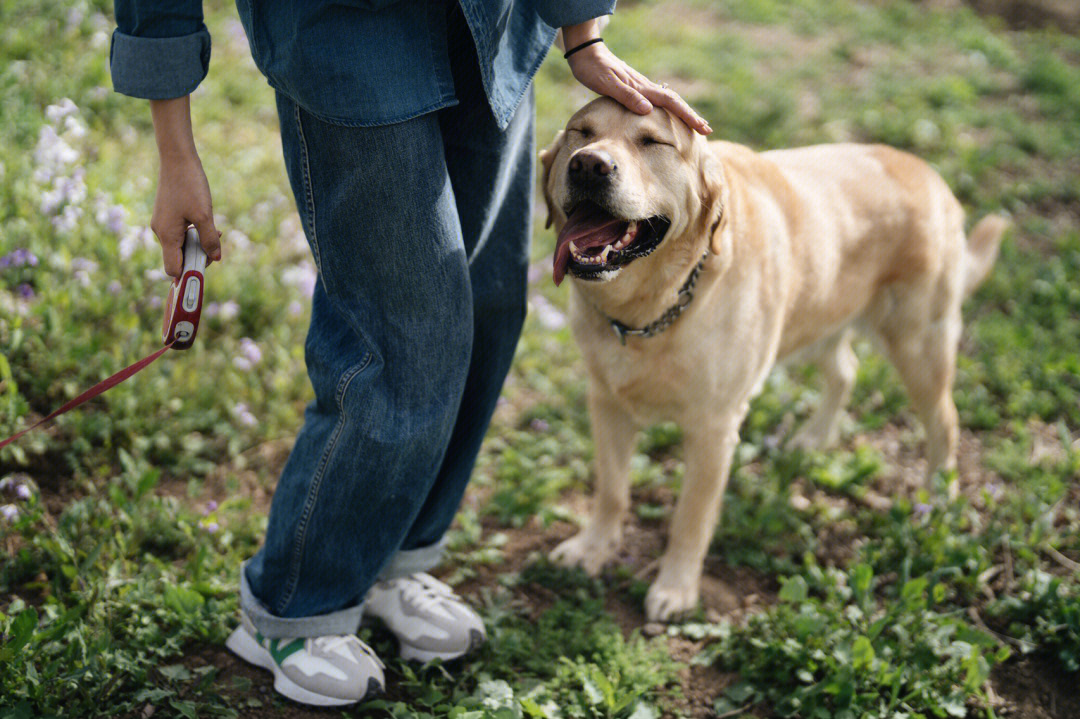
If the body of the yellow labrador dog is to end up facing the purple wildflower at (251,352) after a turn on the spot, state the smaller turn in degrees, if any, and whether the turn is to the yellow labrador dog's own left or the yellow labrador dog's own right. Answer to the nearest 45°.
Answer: approximately 45° to the yellow labrador dog's own right

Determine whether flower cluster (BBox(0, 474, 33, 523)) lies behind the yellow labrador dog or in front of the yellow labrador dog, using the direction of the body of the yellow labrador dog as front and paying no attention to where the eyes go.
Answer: in front

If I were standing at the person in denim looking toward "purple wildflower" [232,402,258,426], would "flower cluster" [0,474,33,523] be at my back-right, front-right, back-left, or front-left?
front-left

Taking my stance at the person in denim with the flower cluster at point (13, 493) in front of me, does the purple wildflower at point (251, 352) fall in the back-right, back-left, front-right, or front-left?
front-right

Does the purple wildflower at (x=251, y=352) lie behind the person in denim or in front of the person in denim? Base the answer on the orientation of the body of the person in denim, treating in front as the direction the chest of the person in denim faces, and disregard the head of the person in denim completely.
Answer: behind

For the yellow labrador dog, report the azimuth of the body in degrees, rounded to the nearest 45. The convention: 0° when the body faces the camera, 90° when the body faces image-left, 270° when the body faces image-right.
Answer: approximately 45°

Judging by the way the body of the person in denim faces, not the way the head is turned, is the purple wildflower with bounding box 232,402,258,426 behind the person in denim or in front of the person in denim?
behind

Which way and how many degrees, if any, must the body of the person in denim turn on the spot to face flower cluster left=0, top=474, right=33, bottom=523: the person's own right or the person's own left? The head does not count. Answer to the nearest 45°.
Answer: approximately 180°

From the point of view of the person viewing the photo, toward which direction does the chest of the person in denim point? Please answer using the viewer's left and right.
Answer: facing the viewer and to the right of the viewer

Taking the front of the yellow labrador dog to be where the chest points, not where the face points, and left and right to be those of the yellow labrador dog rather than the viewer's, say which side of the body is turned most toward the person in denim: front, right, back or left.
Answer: front
